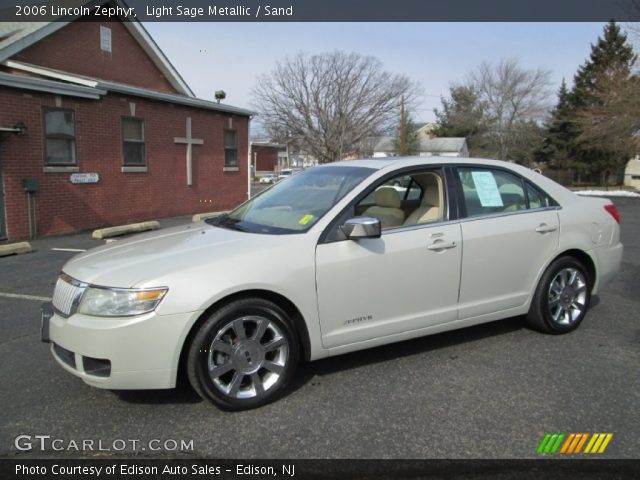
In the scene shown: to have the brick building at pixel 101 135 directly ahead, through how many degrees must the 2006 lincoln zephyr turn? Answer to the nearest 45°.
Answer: approximately 90° to its right

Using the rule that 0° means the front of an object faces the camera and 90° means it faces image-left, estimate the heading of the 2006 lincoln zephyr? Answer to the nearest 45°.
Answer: approximately 45°

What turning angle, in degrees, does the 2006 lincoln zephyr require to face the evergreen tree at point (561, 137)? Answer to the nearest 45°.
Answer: approximately 180°

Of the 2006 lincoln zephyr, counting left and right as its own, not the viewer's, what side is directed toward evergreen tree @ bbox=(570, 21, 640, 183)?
back
